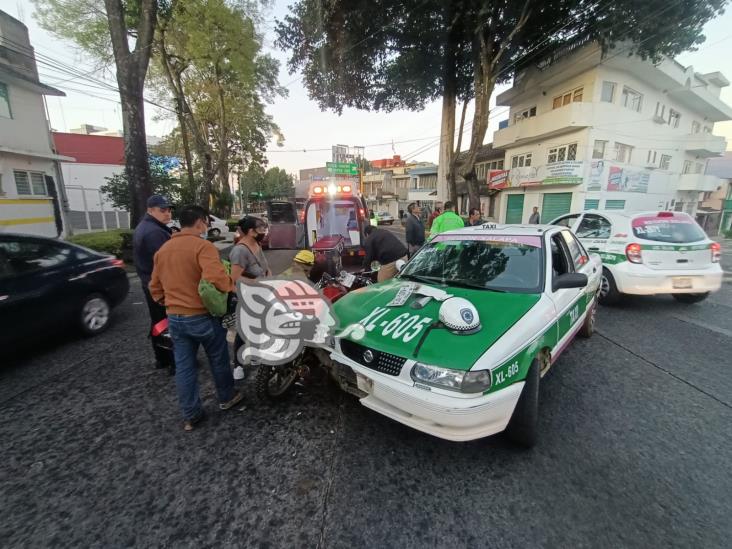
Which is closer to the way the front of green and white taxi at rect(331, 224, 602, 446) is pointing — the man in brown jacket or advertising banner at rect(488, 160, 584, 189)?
the man in brown jacket

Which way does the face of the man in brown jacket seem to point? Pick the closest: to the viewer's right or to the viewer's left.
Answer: to the viewer's right

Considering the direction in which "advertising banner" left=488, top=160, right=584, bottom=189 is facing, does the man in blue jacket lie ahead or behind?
ahead

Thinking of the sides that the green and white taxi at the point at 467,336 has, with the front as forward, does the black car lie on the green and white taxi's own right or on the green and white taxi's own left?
on the green and white taxi's own right

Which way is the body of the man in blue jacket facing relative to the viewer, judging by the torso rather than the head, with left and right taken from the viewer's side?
facing to the right of the viewer

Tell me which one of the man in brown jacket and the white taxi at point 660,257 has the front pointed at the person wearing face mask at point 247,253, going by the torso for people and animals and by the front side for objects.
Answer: the man in brown jacket

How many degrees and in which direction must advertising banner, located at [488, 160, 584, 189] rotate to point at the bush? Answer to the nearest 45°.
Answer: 0° — it already faces it

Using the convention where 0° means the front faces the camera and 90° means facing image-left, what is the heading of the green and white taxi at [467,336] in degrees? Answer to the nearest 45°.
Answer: approximately 45°

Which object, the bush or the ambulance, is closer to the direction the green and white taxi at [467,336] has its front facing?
the bush

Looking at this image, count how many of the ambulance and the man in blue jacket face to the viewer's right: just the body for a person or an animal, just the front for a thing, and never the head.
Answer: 1
